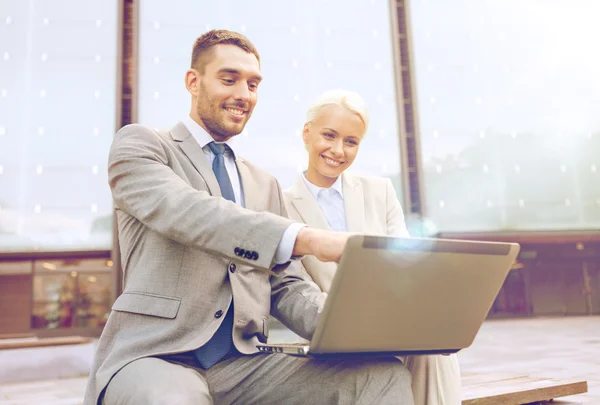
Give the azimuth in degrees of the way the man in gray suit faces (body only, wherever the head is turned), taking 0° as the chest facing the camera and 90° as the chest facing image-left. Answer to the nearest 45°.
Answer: approximately 315°

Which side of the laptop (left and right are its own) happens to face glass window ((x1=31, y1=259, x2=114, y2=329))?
front

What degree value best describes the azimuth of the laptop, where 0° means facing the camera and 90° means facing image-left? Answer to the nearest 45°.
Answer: approximately 135°

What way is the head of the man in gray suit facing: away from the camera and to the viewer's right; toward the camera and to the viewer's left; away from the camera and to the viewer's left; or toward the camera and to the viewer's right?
toward the camera and to the viewer's right

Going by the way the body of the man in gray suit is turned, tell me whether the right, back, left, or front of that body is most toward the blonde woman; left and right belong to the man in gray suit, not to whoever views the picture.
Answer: left

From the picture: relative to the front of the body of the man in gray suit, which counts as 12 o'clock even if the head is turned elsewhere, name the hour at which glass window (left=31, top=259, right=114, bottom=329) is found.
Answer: The glass window is roughly at 7 o'clock from the man in gray suit.

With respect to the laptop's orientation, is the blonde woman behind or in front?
in front
